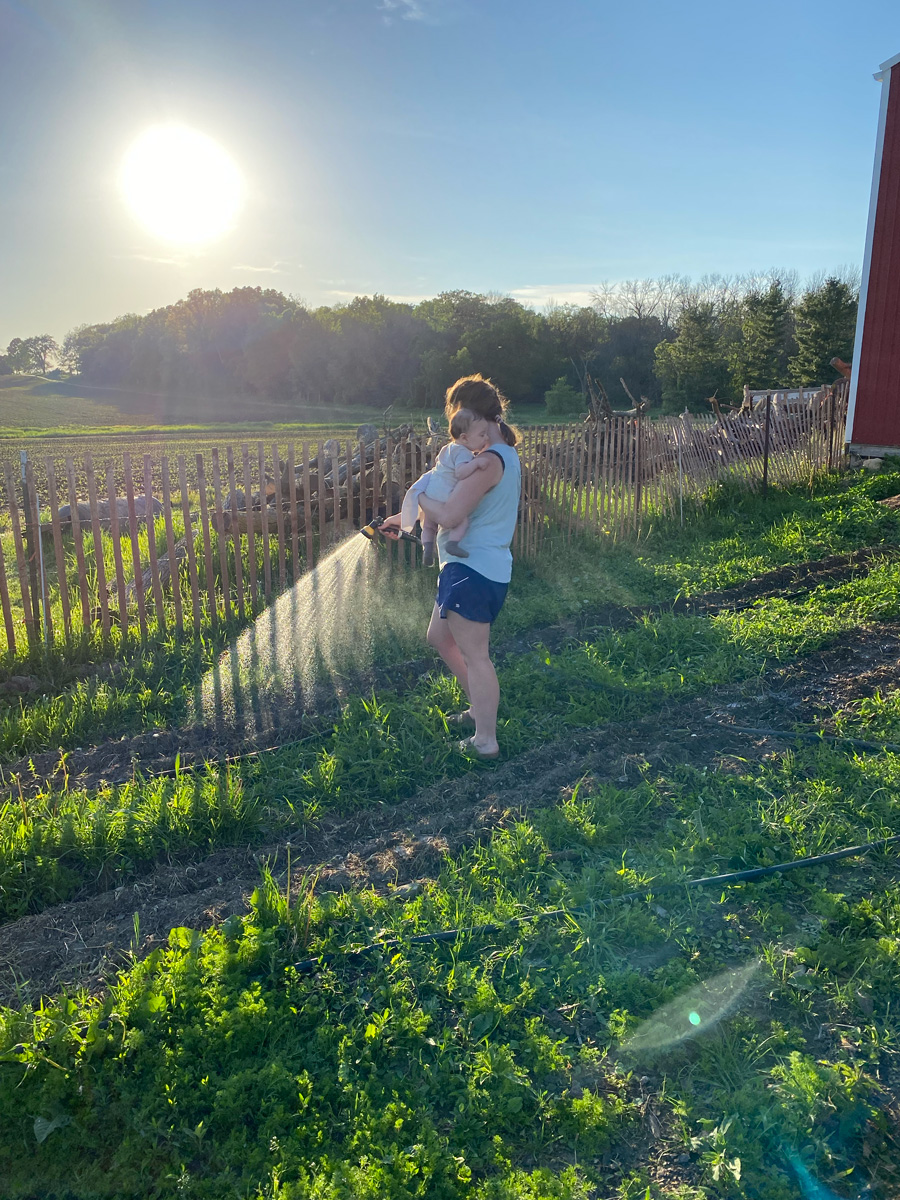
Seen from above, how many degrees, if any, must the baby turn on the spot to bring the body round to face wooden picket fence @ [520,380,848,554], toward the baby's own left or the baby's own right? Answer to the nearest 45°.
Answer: approximately 90° to the baby's own left

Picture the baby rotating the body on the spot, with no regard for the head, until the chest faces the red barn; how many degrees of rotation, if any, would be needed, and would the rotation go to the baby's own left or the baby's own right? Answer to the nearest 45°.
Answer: approximately 45° to the baby's own left

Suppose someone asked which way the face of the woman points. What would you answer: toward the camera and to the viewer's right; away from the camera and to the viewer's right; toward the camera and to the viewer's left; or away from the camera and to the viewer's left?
away from the camera and to the viewer's left

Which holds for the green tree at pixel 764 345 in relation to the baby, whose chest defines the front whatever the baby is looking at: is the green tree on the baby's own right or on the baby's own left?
on the baby's own left

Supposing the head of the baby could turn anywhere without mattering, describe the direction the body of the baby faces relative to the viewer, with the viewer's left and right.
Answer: facing to the right of the viewer

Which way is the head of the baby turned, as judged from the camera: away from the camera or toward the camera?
toward the camera

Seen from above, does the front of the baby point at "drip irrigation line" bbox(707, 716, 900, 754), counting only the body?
yes

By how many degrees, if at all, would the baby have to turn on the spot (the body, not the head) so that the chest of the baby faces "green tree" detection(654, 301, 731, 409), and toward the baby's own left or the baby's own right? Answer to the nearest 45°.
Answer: approximately 90° to the baby's own left
